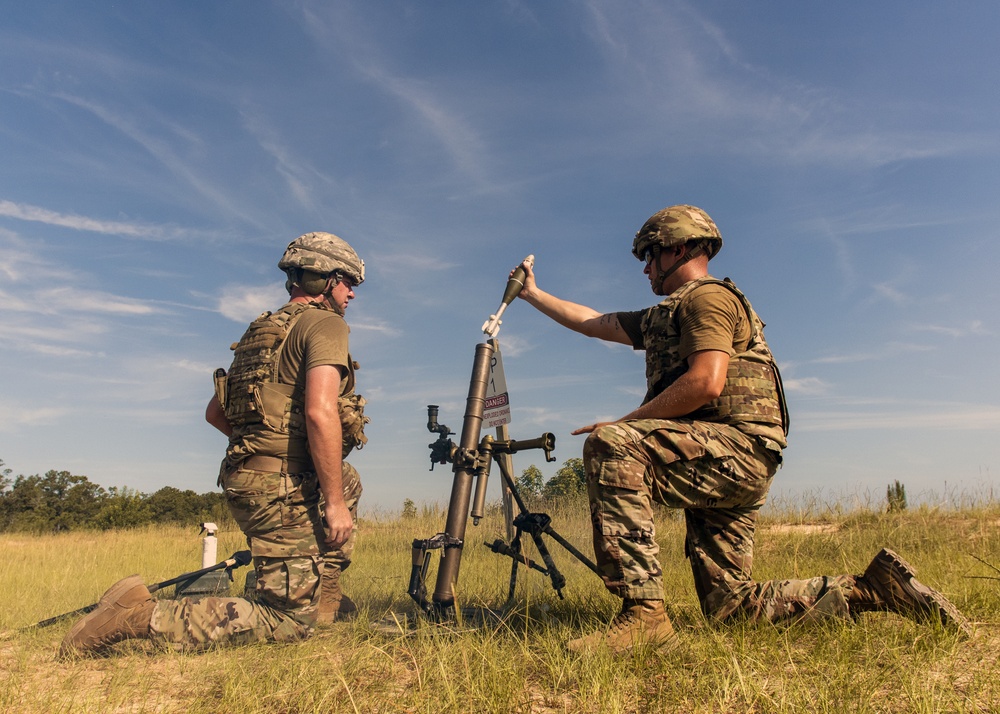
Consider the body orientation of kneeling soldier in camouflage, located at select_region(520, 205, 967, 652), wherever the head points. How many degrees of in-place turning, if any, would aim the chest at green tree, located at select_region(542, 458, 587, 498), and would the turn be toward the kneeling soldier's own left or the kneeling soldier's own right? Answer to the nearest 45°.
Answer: approximately 90° to the kneeling soldier's own right

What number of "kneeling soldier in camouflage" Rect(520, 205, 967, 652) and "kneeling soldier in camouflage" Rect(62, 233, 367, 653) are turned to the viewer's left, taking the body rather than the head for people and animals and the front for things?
1

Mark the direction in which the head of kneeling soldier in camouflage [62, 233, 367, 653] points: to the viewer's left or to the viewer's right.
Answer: to the viewer's right

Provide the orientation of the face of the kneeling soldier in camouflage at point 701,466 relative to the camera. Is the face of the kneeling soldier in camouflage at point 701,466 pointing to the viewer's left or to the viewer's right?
to the viewer's left

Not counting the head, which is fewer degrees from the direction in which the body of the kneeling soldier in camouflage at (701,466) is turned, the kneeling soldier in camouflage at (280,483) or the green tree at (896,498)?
the kneeling soldier in camouflage

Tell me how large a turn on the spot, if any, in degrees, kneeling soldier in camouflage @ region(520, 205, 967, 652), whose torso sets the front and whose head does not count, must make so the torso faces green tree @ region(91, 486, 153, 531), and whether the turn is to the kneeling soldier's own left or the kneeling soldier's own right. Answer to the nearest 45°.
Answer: approximately 45° to the kneeling soldier's own right

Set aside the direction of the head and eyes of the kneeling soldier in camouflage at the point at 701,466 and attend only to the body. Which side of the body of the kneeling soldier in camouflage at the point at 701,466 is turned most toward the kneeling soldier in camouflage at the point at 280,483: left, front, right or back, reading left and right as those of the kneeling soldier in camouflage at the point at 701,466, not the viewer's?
front

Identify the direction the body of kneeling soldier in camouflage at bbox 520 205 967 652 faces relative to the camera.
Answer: to the viewer's left

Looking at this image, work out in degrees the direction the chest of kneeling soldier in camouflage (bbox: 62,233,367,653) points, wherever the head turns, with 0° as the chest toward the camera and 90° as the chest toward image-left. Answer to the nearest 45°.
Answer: approximately 225°
